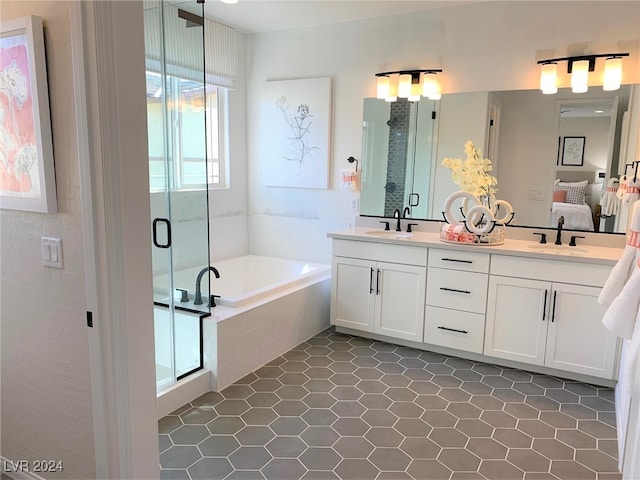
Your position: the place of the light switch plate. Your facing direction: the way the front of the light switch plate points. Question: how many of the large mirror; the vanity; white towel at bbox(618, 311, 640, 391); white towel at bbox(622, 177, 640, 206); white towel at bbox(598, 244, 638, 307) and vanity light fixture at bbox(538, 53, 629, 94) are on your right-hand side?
0

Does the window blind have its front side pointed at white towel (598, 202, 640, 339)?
yes

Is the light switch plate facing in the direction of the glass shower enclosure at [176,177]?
no

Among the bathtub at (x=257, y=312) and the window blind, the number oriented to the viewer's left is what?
0

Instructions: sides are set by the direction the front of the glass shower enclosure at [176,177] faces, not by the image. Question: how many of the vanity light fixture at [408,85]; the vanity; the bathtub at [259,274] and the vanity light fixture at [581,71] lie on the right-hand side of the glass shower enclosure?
0

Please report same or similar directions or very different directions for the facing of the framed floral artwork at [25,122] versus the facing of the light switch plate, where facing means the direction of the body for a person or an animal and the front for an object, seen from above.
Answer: same or similar directions

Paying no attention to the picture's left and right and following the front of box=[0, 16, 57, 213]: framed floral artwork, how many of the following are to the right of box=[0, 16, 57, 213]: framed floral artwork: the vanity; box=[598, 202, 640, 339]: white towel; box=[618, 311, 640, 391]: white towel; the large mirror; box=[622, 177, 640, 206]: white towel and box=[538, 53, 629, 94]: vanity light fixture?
0

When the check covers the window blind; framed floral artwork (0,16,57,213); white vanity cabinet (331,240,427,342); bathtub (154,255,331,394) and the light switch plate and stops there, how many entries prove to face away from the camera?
0

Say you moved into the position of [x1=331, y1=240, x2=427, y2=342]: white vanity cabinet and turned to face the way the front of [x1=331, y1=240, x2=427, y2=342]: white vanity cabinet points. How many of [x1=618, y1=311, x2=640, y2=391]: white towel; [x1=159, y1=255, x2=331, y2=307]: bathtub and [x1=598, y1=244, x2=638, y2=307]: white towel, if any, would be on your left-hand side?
2

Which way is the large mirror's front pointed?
toward the camera

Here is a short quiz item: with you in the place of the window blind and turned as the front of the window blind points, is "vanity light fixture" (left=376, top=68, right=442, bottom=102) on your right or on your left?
on your left

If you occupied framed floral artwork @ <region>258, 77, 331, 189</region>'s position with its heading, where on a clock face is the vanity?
The vanity is roughly at 9 o'clock from the framed floral artwork.
